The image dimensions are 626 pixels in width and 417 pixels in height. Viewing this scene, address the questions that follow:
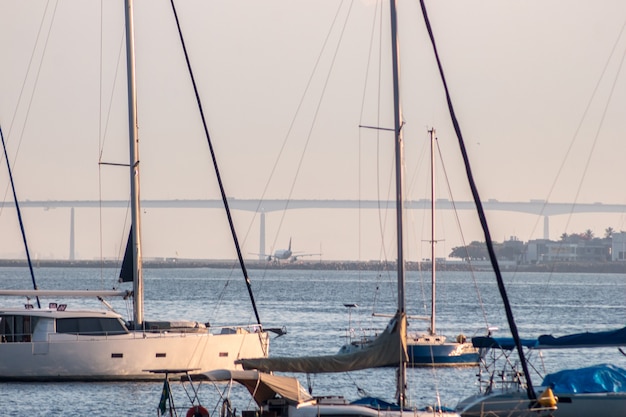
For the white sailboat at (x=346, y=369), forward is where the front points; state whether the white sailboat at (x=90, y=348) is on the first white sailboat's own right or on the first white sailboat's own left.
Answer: on the first white sailboat's own left

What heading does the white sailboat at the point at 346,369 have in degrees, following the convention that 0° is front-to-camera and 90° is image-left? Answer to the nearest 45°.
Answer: approximately 270°

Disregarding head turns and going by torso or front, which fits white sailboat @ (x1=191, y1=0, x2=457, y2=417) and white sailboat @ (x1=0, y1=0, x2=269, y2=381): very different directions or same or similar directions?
same or similar directions

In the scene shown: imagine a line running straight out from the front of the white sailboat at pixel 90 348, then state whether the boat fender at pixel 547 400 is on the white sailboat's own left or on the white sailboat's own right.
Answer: on the white sailboat's own right

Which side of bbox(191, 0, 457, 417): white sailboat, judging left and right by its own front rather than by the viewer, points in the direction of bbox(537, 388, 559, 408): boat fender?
front

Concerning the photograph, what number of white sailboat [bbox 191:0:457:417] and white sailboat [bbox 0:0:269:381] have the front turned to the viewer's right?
2

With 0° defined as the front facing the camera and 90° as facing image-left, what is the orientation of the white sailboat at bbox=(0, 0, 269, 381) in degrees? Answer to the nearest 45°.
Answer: approximately 270°

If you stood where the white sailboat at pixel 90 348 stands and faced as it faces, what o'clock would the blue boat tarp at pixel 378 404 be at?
The blue boat tarp is roughly at 2 o'clock from the white sailboat.

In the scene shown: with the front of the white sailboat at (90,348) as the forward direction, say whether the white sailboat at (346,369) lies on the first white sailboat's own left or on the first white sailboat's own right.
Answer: on the first white sailboat's own right
